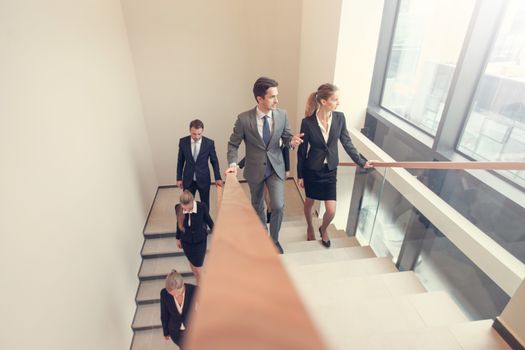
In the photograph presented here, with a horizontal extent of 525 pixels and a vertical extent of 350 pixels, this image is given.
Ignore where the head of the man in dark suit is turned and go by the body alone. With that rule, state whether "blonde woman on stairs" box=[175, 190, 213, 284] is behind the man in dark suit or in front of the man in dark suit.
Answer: in front

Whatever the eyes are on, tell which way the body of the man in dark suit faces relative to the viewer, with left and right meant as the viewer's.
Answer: facing the viewer

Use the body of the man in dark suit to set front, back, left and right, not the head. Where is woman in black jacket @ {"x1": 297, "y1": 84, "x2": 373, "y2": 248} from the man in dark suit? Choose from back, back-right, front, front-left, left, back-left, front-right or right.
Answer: front-left

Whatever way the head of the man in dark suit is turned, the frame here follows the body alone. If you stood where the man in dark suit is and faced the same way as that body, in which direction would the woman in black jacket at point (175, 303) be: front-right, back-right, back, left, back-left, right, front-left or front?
front

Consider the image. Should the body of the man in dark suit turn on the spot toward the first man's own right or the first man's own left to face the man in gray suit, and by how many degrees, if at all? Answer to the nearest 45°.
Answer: approximately 45° to the first man's own left

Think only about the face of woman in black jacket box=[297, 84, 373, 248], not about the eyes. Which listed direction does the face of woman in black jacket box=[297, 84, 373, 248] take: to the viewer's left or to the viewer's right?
to the viewer's right
